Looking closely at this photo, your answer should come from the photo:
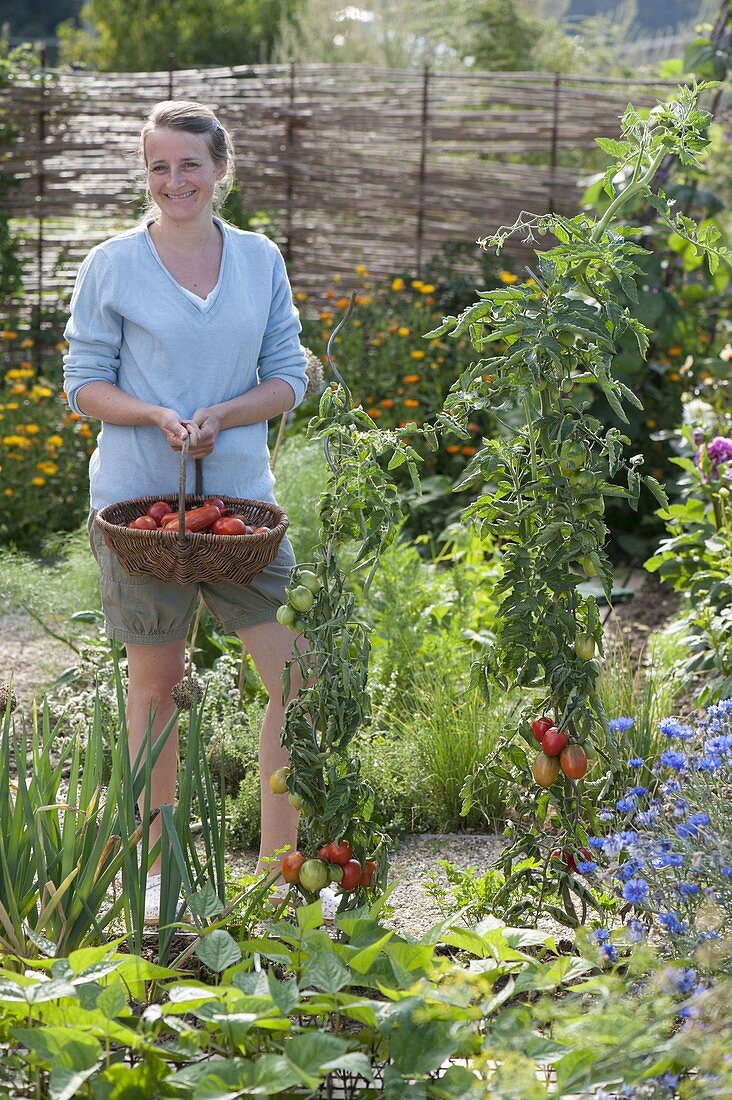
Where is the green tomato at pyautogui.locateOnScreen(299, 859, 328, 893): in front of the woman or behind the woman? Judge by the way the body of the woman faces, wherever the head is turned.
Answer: in front

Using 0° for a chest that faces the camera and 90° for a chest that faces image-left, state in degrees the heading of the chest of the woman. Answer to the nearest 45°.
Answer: approximately 0°

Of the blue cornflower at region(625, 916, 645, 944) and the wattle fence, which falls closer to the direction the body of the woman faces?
the blue cornflower

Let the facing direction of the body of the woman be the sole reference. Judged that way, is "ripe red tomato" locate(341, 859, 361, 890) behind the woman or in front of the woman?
in front

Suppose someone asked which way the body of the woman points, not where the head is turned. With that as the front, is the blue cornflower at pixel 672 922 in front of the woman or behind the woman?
in front

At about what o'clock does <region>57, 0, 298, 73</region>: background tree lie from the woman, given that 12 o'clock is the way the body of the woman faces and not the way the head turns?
The background tree is roughly at 6 o'clock from the woman.

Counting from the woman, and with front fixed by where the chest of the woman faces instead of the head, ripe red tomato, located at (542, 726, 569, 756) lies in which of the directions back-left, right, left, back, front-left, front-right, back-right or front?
front-left

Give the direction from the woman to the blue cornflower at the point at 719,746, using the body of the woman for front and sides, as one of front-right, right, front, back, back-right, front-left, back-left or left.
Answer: front-left
